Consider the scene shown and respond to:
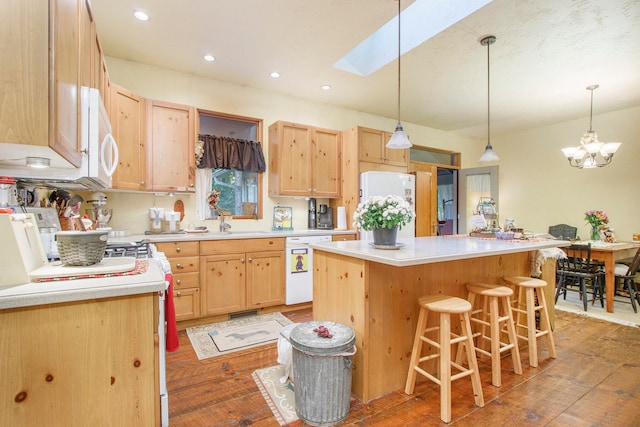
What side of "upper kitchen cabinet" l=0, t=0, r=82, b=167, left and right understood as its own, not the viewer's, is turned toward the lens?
right

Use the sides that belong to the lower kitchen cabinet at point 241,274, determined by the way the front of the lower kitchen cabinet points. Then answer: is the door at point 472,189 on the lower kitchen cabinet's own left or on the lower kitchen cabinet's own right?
on the lower kitchen cabinet's own left

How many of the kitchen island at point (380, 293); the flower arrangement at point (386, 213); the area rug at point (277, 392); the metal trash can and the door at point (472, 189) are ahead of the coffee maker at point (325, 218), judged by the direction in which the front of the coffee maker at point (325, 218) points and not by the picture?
4

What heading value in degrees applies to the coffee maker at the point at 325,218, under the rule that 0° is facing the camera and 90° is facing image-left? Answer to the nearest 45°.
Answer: approximately 0°

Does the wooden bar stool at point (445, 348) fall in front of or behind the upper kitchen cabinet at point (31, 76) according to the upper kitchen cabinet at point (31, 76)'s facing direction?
in front

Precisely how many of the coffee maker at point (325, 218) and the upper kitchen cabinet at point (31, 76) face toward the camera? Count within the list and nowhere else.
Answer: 1

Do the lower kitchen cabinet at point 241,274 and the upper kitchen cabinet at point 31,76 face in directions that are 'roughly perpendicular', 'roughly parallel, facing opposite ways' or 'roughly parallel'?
roughly perpendicular

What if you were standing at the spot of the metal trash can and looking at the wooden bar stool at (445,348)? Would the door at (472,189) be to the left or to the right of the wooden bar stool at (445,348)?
left

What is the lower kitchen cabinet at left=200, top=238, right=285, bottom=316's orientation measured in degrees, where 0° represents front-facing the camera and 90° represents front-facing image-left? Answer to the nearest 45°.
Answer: approximately 315°

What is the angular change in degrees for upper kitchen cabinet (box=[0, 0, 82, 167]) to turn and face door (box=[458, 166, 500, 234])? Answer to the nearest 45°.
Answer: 0° — it already faces it
